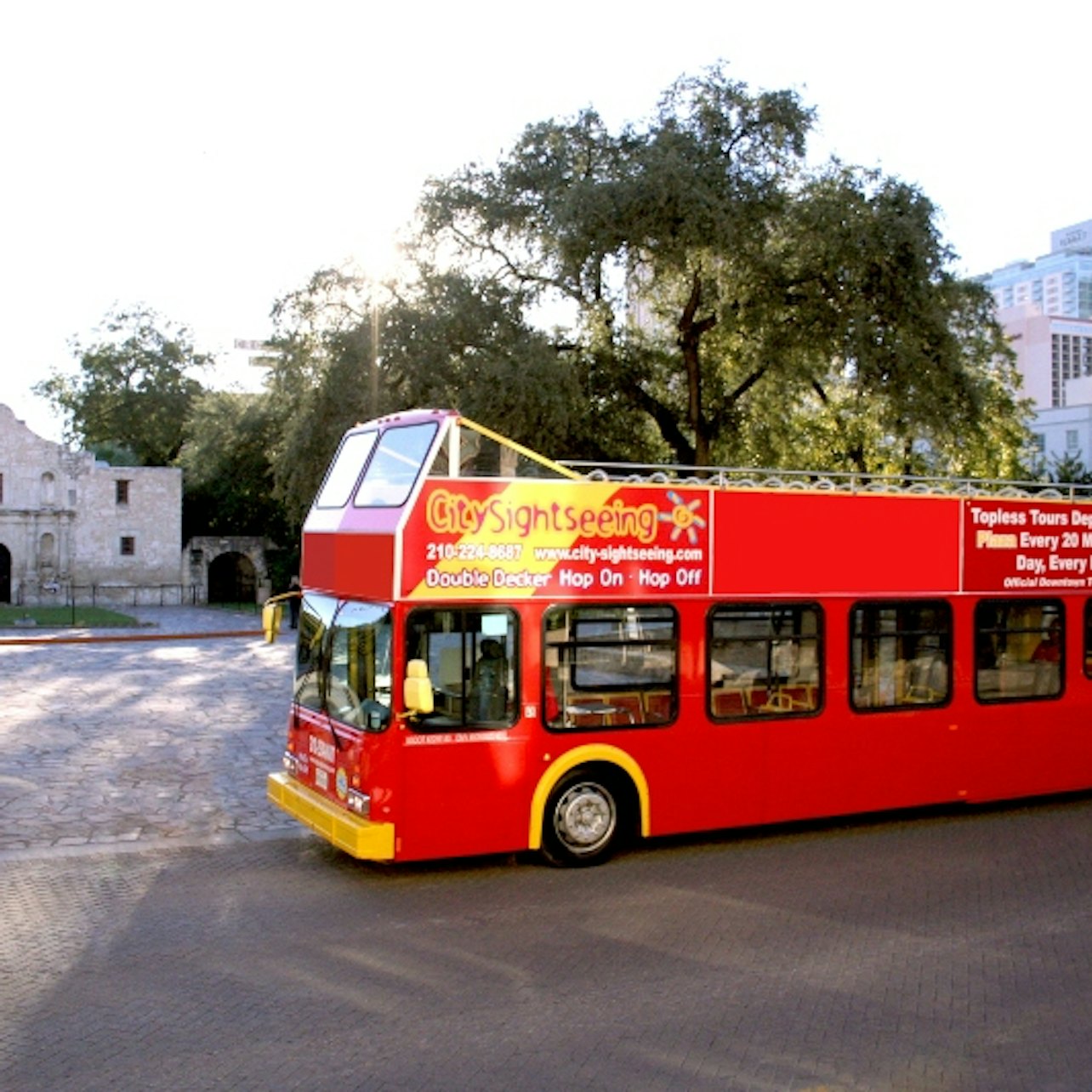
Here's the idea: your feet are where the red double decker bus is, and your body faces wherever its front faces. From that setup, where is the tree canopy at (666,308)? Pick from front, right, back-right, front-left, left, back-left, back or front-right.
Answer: back-right

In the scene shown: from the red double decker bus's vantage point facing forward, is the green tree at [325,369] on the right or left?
on its right

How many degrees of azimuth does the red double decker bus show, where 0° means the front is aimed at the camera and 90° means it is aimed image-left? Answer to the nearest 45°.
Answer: approximately 45°
